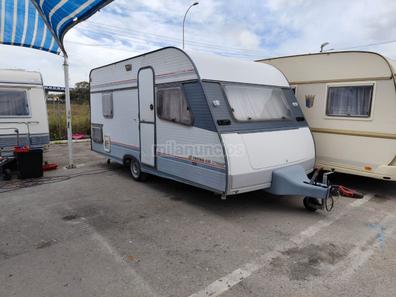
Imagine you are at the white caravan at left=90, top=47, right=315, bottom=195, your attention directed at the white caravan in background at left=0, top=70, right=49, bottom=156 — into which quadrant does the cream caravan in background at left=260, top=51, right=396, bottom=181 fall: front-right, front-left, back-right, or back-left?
back-right

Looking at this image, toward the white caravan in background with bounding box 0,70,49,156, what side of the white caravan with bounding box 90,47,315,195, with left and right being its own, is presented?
back

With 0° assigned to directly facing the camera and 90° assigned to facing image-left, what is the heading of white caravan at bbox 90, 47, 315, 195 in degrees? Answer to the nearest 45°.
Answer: approximately 315°

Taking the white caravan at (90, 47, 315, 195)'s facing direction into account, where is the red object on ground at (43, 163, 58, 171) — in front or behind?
behind

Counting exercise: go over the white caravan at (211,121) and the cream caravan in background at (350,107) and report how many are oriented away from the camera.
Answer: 0
